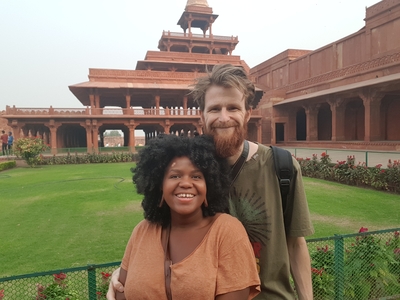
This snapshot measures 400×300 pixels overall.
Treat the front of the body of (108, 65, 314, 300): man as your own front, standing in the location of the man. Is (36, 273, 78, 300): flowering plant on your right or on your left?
on your right

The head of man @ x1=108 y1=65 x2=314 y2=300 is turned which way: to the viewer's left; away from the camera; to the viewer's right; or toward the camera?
toward the camera

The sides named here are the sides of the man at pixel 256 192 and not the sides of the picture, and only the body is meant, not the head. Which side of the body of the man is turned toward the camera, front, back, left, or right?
front

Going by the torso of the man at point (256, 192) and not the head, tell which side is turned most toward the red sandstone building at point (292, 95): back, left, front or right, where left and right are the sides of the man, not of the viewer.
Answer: back

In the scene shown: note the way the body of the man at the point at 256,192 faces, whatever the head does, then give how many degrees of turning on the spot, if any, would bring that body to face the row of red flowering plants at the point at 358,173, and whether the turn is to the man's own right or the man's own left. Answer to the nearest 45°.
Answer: approximately 135° to the man's own left

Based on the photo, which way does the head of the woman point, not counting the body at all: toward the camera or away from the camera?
toward the camera
